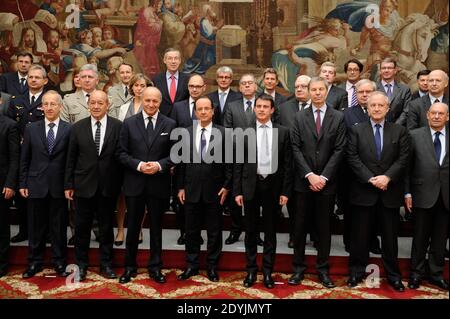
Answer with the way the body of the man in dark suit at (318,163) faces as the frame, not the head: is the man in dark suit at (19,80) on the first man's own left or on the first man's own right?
on the first man's own right

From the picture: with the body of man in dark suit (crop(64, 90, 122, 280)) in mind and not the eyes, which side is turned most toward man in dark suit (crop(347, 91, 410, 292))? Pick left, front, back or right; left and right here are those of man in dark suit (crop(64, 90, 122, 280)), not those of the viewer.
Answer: left

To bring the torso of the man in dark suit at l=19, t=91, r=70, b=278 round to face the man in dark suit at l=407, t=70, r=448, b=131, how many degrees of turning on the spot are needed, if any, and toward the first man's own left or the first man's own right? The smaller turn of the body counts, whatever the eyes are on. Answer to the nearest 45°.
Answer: approximately 90° to the first man's own left

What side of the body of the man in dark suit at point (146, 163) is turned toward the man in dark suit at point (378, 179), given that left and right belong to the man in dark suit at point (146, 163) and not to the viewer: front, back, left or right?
left

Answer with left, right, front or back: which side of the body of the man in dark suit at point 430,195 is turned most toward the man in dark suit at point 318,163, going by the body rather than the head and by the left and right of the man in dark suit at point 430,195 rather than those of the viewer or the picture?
right

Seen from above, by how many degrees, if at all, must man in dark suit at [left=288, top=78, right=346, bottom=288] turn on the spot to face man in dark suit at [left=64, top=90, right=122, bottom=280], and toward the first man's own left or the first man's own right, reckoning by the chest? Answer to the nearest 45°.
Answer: approximately 90° to the first man's own right

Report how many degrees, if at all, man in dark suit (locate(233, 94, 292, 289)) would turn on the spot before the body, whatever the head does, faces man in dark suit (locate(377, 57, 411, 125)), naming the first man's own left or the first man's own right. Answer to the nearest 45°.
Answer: approximately 135° to the first man's own left
